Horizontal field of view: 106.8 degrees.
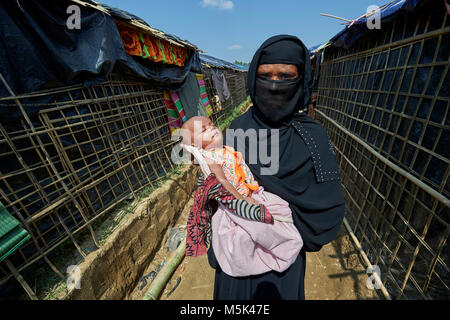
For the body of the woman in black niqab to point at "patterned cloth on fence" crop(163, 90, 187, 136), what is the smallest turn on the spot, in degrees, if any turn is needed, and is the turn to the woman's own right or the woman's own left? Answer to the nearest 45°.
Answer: approximately 135° to the woman's own right

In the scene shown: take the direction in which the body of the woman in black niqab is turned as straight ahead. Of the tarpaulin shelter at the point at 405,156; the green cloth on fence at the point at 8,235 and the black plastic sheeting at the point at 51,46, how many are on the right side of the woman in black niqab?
2

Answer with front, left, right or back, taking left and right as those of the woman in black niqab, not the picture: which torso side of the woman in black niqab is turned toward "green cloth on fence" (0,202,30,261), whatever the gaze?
right

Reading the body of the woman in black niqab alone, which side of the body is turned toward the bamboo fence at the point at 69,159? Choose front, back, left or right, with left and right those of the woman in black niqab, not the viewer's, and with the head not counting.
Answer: right

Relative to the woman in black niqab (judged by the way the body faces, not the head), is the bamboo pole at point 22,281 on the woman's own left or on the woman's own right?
on the woman's own right

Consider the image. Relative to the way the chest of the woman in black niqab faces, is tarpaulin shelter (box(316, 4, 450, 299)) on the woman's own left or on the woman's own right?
on the woman's own left

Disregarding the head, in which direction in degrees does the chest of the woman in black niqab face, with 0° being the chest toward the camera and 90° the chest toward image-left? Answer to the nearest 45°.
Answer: approximately 0°
